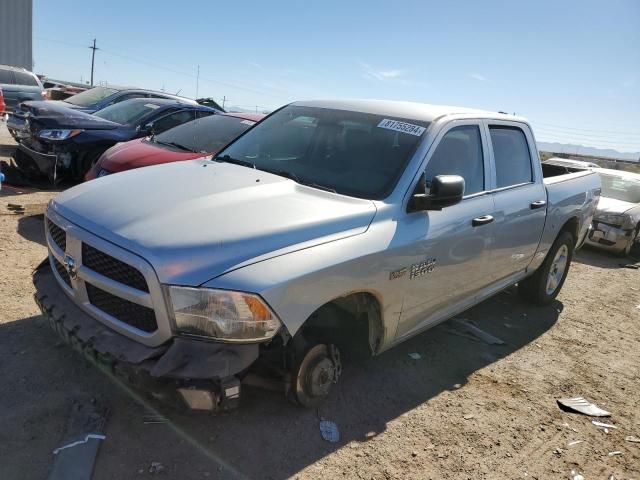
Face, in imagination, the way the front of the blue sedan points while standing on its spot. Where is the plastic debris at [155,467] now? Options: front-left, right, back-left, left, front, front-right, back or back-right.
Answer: front-left

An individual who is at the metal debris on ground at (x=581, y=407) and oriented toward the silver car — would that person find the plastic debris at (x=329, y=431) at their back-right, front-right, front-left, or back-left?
back-left

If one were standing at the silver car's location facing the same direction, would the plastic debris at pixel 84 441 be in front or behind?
in front

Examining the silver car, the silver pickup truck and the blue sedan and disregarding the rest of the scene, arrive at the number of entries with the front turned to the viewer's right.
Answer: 0

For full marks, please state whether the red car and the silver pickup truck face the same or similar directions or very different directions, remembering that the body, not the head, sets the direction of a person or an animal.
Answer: same or similar directions

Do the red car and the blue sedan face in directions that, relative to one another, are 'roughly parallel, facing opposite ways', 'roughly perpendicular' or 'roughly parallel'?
roughly parallel

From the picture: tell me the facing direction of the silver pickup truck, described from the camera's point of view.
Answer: facing the viewer and to the left of the viewer

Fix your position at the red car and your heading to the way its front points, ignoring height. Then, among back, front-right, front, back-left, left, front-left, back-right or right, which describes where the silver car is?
back-left

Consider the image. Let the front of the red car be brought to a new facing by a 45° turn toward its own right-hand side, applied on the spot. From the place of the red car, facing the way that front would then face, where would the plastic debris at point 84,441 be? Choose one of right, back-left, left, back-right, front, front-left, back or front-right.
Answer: left

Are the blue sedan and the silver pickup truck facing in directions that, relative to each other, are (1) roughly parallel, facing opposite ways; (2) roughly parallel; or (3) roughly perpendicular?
roughly parallel

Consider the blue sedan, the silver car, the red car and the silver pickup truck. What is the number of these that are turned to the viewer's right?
0

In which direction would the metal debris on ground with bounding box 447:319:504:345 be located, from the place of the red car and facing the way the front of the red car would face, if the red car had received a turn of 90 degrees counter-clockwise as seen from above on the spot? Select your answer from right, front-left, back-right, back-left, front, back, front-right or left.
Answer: front

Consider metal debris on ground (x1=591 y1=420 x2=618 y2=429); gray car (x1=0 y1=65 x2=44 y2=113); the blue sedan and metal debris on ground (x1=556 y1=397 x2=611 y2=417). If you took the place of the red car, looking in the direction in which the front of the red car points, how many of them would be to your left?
2

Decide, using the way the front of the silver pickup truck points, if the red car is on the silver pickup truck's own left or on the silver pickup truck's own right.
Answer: on the silver pickup truck's own right

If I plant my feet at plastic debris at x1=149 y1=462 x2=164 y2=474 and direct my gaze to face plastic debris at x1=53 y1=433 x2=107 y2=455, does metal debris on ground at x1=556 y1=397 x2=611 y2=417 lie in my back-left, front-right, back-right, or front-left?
back-right

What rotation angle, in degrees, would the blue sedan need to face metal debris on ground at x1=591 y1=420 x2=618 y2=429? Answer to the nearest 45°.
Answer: approximately 90° to its left
